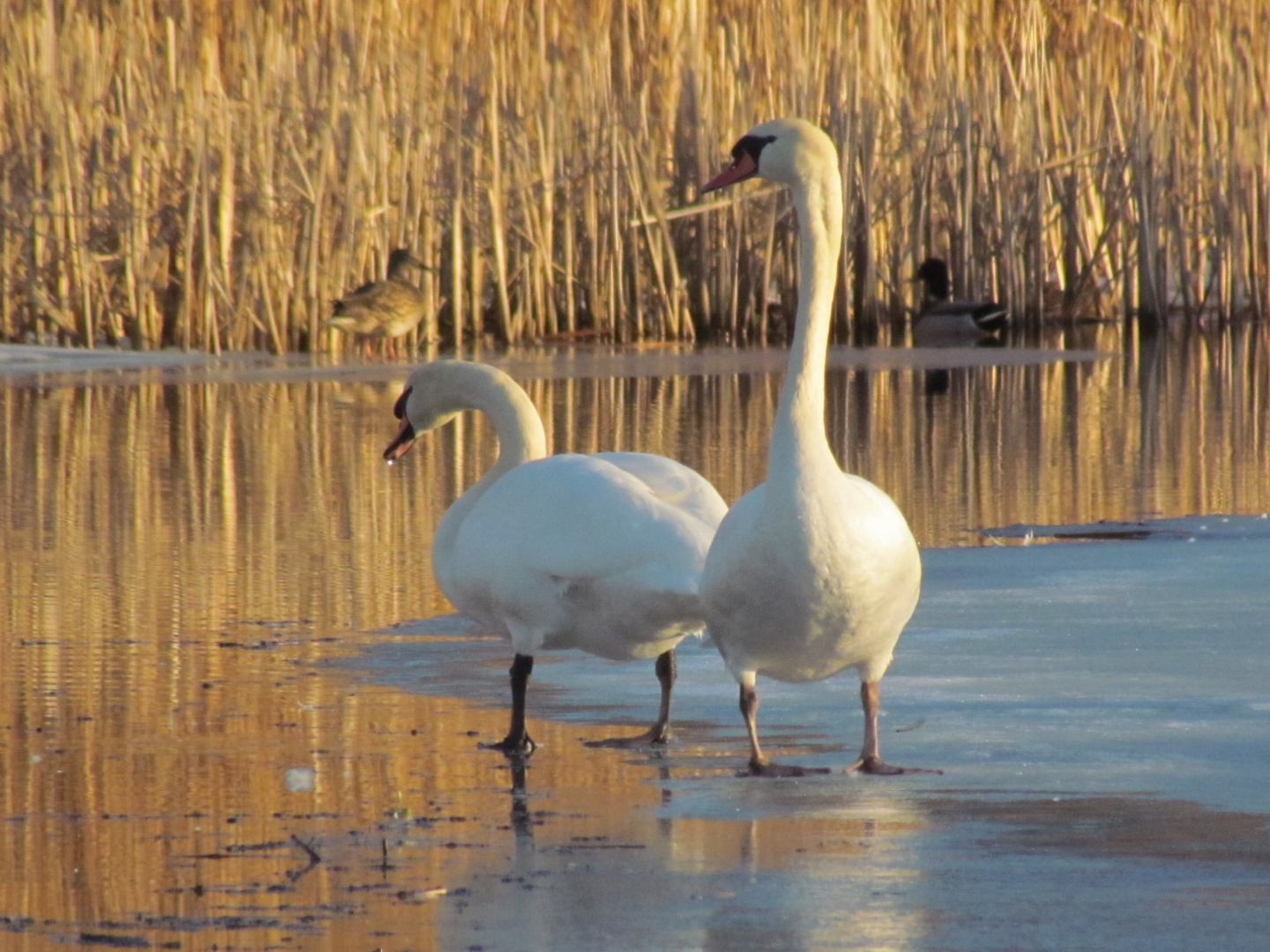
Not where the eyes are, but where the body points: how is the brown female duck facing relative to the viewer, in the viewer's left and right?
facing to the right of the viewer

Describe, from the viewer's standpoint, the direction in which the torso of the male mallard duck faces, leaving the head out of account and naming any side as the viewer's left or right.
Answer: facing to the left of the viewer

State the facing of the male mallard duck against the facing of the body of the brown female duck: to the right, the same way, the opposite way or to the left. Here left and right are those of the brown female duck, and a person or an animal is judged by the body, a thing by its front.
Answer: the opposite way

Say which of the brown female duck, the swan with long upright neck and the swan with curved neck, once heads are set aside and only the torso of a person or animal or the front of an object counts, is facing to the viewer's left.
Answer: the swan with curved neck

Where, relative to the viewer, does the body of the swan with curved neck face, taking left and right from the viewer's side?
facing to the left of the viewer

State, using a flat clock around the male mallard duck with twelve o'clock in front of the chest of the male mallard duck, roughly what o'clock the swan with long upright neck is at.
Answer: The swan with long upright neck is roughly at 9 o'clock from the male mallard duck.

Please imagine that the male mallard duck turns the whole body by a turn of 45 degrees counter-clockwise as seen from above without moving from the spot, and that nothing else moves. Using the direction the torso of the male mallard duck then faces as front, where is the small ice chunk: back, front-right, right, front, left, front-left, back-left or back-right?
front-left

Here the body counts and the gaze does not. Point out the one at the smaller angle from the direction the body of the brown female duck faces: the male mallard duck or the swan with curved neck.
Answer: the male mallard duck

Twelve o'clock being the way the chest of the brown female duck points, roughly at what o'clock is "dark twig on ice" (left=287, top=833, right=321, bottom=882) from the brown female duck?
The dark twig on ice is roughly at 3 o'clock from the brown female duck.

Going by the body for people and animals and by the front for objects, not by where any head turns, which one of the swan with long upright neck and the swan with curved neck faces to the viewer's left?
the swan with curved neck

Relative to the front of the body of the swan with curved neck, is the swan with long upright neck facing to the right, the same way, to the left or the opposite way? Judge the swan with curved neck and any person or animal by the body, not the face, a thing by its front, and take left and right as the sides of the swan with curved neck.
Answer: to the left
